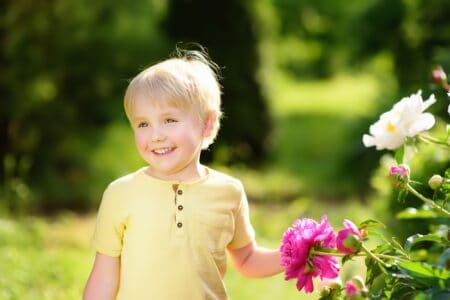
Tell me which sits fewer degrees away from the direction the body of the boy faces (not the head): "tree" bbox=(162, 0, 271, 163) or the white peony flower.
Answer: the white peony flower

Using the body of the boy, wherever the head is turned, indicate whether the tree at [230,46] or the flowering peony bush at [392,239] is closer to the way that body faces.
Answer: the flowering peony bush

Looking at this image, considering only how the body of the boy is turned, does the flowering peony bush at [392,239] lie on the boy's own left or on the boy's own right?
on the boy's own left

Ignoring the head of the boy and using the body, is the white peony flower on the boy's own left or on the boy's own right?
on the boy's own left

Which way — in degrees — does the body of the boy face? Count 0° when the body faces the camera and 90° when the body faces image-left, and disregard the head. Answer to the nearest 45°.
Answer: approximately 0°

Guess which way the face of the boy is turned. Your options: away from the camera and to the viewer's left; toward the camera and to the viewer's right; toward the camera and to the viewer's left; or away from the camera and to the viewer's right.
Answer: toward the camera and to the viewer's left

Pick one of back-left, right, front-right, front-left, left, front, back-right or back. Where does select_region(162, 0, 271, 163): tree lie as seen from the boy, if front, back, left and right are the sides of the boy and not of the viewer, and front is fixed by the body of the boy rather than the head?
back
